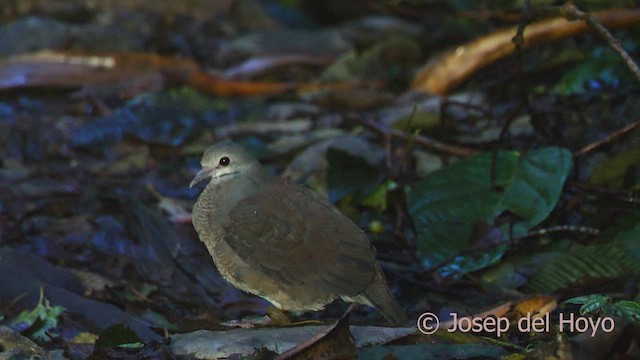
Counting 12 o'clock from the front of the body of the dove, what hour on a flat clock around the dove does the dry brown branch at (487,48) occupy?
The dry brown branch is roughly at 4 o'clock from the dove.

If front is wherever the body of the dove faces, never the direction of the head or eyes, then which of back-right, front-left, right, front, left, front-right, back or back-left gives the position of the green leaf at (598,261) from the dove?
back

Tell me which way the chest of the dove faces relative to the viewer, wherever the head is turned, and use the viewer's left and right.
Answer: facing to the left of the viewer

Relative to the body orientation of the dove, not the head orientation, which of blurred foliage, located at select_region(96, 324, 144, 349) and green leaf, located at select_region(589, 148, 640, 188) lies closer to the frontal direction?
the blurred foliage

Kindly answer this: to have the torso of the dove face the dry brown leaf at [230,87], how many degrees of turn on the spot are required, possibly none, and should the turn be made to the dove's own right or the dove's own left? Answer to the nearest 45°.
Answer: approximately 90° to the dove's own right

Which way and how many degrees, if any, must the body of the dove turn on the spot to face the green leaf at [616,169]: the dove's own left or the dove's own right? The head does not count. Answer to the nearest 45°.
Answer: approximately 135° to the dove's own right

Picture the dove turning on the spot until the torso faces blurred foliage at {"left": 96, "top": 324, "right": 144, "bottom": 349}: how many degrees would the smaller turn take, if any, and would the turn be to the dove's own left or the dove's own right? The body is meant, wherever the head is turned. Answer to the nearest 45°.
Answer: approximately 45° to the dove's own left
